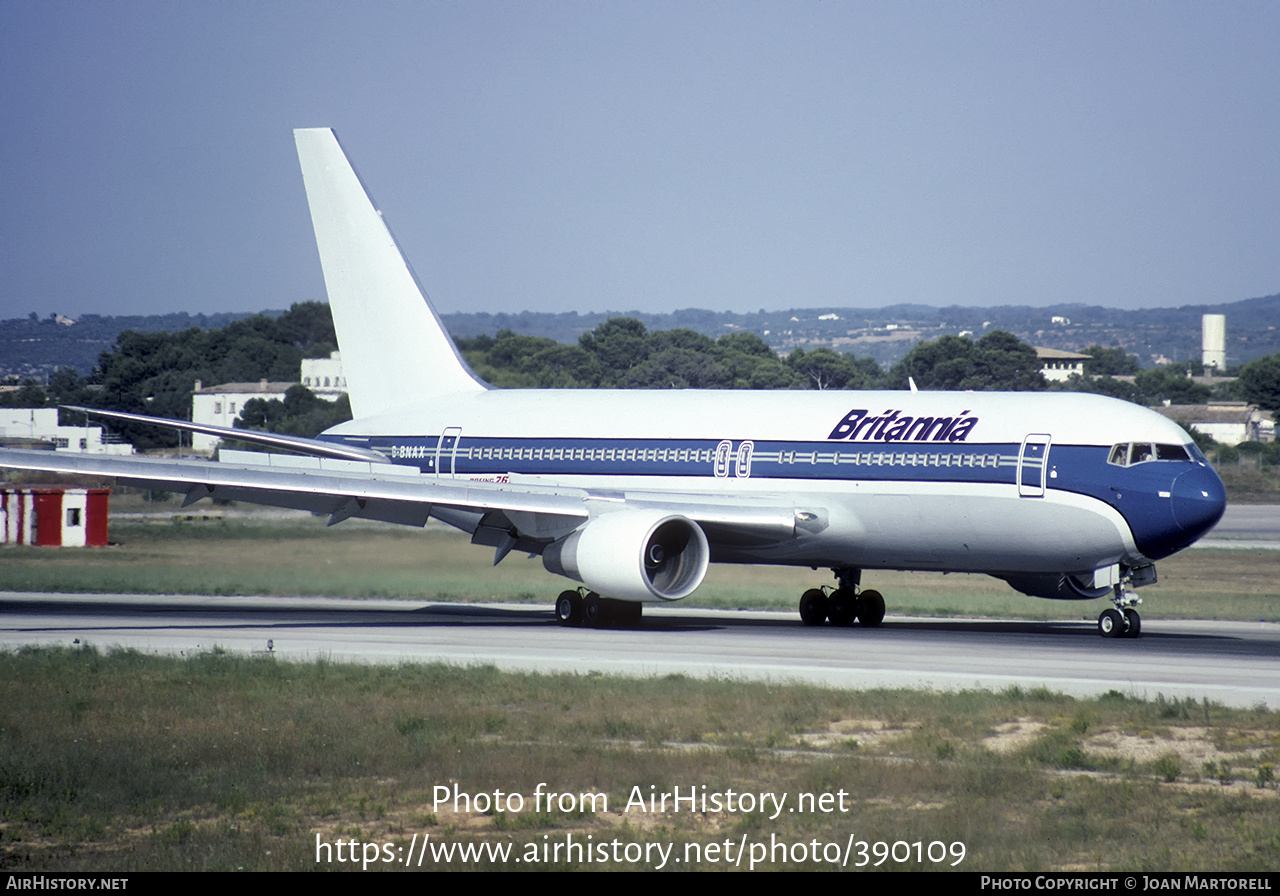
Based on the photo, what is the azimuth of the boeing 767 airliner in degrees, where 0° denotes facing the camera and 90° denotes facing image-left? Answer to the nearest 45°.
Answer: approximately 315°
